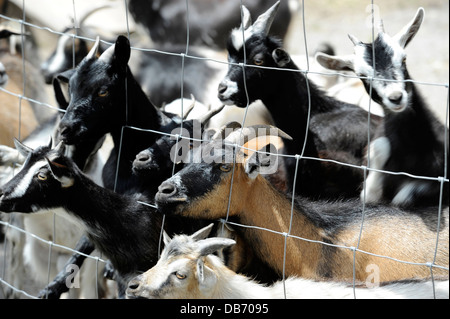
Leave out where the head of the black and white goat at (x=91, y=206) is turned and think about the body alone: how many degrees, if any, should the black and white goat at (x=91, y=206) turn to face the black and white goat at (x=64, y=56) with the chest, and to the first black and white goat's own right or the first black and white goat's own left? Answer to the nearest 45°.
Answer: approximately 90° to the first black and white goat's own right

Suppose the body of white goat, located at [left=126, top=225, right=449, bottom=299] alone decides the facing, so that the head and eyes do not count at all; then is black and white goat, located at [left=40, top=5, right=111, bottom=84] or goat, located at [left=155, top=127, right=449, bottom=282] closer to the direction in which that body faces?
the black and white goat

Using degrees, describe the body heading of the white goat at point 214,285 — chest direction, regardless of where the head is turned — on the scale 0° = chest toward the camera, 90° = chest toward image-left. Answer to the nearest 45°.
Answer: approximately 90°

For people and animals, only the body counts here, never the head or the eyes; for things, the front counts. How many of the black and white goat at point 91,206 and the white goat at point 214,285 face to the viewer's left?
2

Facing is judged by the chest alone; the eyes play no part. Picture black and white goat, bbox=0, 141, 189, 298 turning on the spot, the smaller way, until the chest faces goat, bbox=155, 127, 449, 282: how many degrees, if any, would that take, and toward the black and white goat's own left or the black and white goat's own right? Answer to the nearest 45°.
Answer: approximately 180°

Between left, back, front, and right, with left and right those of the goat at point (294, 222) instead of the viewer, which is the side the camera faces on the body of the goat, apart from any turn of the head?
left

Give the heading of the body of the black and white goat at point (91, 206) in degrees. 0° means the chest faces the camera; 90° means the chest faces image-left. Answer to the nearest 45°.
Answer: approximately 90°

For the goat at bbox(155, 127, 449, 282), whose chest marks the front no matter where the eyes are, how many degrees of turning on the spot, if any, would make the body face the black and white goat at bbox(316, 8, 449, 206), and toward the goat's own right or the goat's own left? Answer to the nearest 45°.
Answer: approximately 135° to the goat's own right

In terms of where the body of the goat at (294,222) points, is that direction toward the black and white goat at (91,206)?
yes
